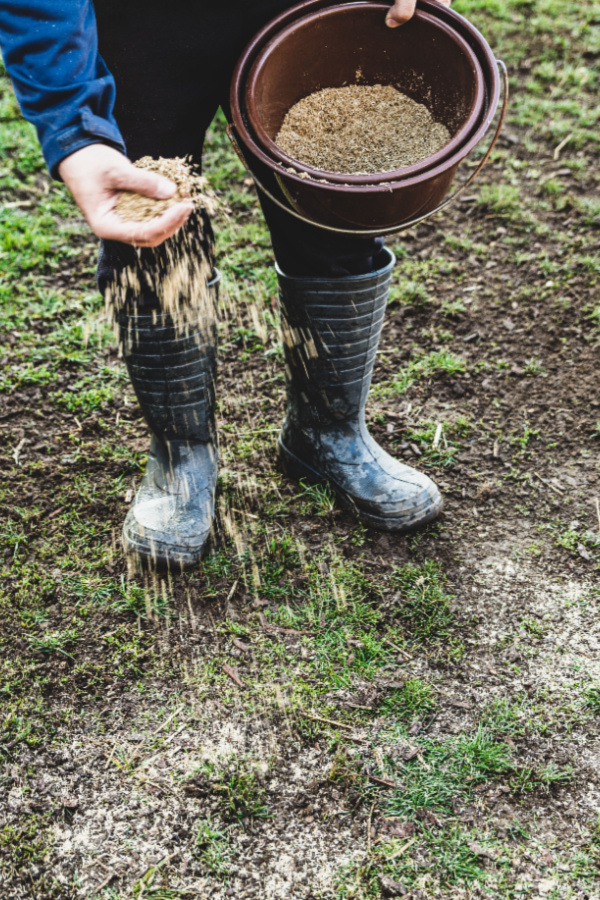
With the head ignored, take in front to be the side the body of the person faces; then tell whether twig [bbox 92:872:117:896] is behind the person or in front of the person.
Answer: in front

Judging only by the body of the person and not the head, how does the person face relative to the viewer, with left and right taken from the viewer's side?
facing the viewer

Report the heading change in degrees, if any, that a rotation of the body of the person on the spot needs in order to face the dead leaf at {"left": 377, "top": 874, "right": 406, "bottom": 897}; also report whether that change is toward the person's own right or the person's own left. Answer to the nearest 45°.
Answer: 0° — they already face it

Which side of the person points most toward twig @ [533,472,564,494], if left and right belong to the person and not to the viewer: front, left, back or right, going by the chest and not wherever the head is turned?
left

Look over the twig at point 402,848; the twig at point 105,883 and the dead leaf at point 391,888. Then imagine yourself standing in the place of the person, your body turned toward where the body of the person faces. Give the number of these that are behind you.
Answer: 0

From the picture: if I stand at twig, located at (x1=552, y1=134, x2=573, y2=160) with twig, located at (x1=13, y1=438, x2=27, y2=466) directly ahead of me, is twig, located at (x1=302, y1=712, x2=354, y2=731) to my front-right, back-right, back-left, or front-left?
front-left

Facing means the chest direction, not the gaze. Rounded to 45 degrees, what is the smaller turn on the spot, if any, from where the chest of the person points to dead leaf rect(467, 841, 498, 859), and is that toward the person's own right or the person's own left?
approximately 45° to the person's own left

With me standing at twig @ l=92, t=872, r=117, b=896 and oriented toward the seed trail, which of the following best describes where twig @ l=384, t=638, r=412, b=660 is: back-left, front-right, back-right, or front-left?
front-right

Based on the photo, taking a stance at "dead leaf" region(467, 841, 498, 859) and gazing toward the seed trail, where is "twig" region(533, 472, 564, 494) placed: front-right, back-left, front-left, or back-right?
front-right
